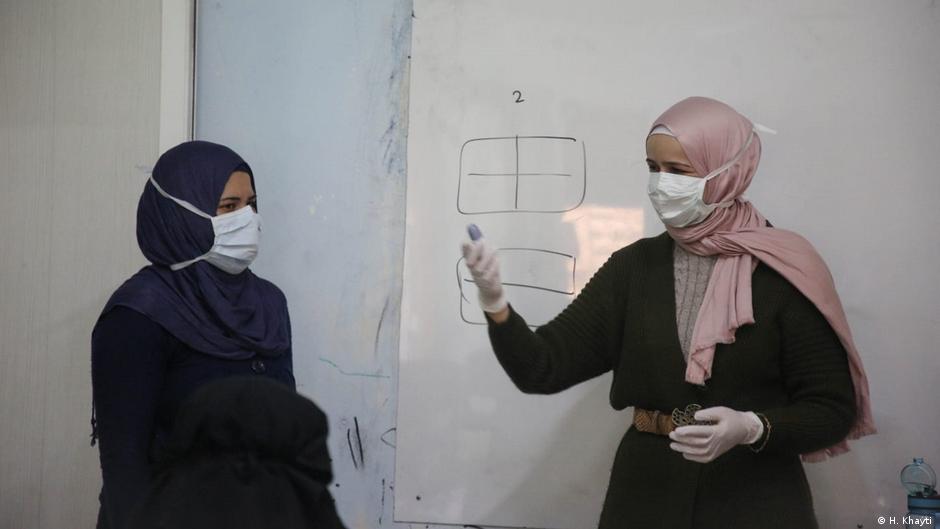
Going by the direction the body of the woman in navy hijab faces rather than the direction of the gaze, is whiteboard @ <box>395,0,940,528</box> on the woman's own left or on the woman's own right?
on the woman's own left

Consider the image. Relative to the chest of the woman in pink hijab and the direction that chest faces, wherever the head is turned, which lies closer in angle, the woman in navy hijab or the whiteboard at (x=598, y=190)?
the woman in navy hijab

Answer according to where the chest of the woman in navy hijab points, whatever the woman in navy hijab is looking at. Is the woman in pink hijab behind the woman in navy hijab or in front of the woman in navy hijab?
in front

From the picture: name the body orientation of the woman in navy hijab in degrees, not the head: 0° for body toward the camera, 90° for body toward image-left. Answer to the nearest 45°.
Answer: approximately 315°

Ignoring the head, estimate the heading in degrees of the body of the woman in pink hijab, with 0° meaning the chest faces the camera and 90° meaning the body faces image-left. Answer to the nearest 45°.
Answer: approximately 45°

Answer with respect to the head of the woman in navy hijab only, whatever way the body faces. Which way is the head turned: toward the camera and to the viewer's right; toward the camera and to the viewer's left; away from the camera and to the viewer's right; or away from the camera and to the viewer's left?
toward the camera and to the viewer's right

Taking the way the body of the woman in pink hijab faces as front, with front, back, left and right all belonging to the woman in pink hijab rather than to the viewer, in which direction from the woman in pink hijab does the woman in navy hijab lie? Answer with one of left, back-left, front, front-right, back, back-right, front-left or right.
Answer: front-right
